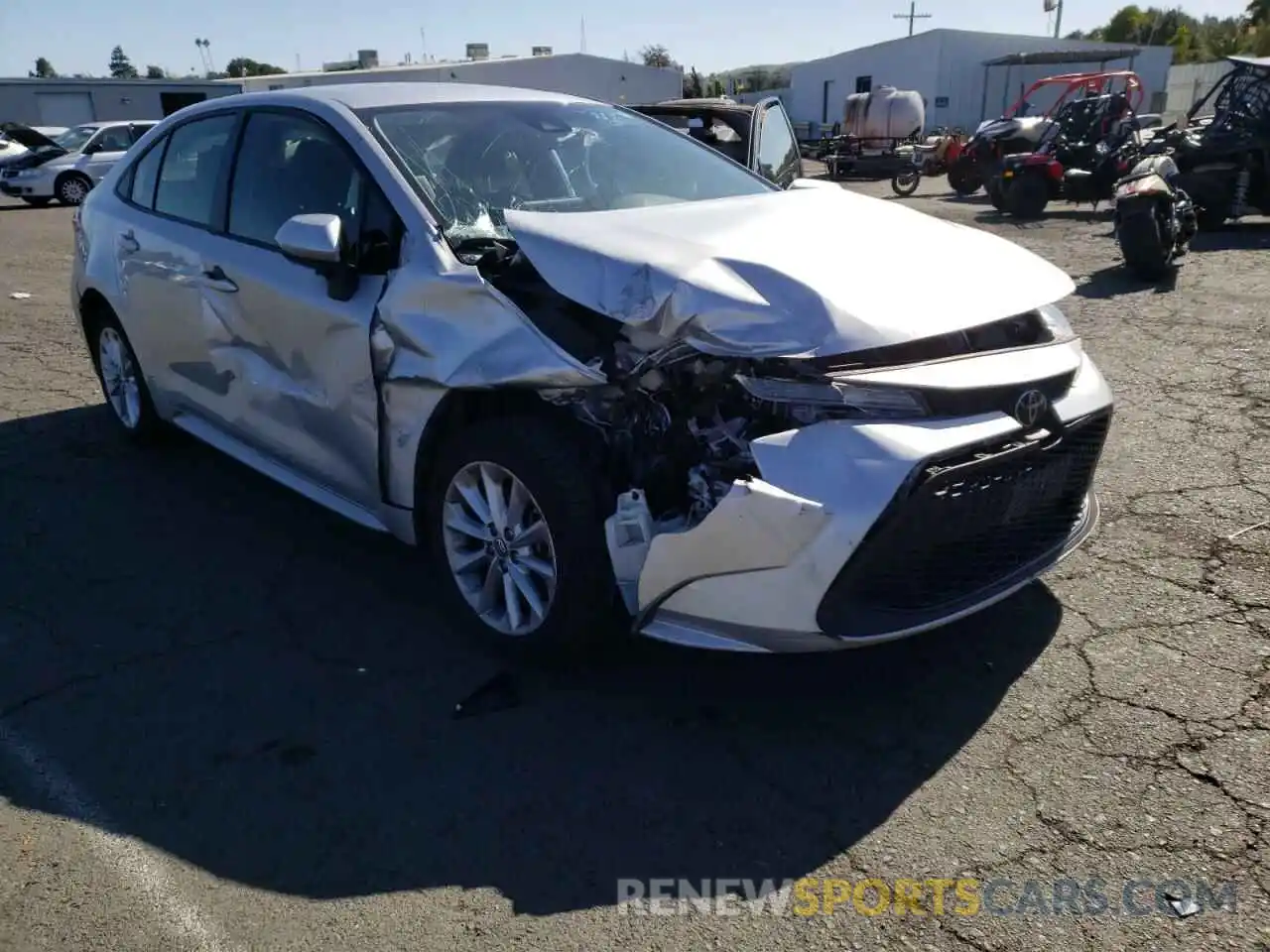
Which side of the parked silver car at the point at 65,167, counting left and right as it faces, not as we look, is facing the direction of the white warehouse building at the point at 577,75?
back

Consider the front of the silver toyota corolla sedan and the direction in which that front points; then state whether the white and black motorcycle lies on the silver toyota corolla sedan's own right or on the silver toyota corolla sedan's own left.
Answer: on the silver toyota corolla sedan's own left

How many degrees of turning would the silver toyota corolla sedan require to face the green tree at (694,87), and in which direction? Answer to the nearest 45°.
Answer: approximately 135° to its left

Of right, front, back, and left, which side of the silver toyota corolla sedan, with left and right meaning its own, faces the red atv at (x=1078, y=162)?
left

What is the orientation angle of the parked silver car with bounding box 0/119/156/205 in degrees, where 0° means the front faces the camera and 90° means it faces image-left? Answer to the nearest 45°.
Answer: approximately 45°

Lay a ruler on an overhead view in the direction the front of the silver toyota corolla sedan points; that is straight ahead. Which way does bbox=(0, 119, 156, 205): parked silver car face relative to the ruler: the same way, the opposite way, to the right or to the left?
to the right

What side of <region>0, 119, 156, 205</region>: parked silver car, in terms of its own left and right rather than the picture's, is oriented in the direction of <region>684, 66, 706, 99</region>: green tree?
back

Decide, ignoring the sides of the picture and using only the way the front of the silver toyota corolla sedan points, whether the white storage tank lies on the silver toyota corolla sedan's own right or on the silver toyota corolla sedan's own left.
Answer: on the silver toyota corolla sedan's own left

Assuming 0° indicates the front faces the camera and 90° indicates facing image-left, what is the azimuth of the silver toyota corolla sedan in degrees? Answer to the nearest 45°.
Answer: approximately 315°
